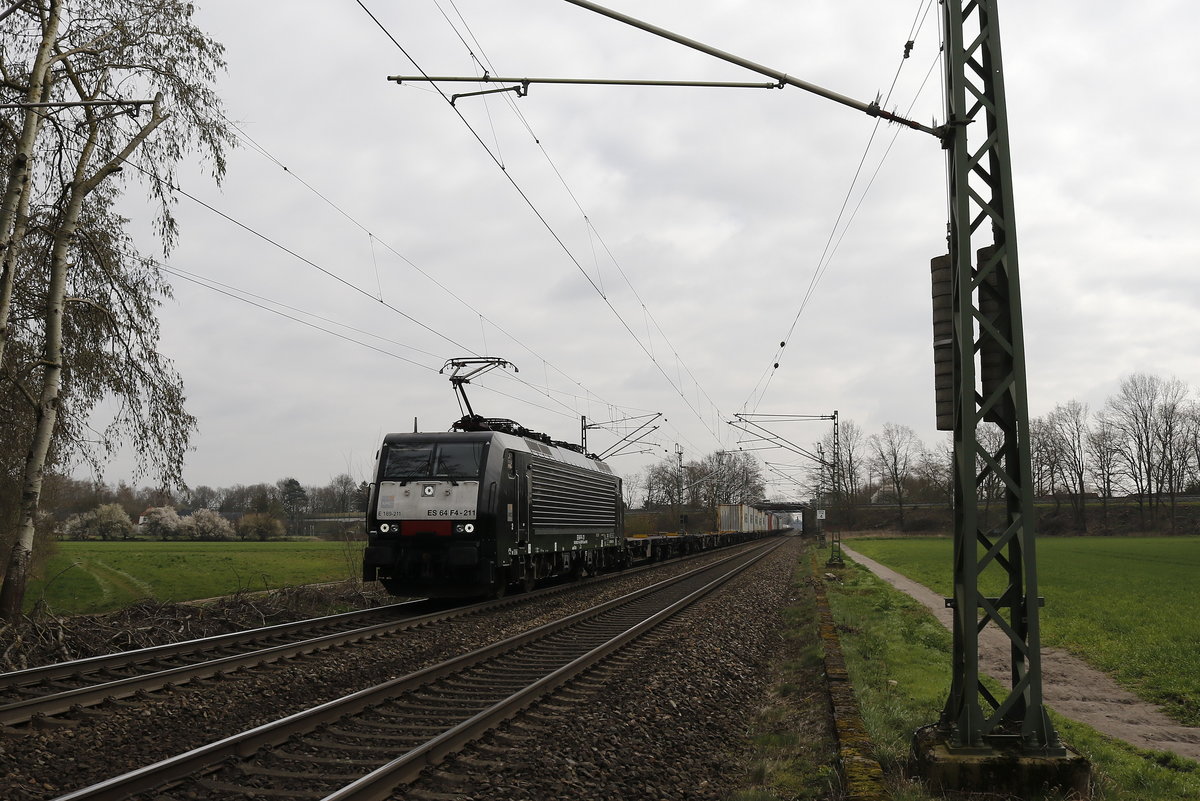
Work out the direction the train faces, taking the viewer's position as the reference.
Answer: facing the viewer and to the left of the viewer

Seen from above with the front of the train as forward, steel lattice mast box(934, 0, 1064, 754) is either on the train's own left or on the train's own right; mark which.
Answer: on the train's own left

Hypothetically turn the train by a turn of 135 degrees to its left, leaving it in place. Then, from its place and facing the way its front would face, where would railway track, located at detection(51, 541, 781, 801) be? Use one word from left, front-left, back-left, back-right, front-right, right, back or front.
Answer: right
